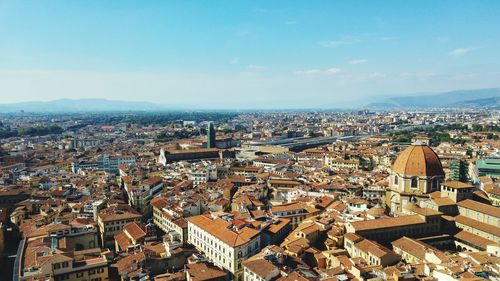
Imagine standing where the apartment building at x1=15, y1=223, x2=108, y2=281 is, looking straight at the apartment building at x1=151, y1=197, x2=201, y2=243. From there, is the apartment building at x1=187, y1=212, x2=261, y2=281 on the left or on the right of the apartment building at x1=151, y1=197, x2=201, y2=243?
right

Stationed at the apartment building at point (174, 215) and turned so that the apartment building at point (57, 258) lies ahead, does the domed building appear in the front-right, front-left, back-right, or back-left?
back-left

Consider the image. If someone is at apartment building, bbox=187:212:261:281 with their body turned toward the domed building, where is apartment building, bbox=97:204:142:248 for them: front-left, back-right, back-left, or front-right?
back-left

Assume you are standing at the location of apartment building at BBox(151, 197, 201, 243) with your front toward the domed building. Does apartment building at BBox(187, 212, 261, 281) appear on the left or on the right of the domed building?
right

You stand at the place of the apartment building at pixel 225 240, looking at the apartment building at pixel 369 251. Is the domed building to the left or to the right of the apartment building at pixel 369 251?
left

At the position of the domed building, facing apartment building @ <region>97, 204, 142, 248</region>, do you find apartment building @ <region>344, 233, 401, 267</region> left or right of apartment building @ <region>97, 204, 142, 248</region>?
left
